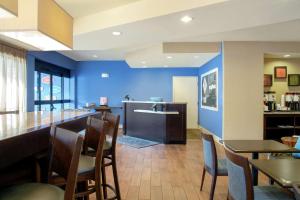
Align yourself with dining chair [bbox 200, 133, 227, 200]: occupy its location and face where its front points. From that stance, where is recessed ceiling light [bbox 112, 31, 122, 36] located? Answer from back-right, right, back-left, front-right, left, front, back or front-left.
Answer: left

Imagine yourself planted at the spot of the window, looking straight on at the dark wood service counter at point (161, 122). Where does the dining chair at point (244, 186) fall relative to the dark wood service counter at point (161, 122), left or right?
right

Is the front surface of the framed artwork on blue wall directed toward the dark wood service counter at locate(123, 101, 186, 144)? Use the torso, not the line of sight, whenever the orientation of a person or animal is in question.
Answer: yes

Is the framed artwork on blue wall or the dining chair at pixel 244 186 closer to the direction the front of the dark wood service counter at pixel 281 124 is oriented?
the dining chair

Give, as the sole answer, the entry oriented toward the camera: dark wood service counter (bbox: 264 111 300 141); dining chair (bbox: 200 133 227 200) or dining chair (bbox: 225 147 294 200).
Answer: the dark wood service counter

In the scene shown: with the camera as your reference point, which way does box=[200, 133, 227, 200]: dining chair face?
facing away from the viewer and to the right of the viewer

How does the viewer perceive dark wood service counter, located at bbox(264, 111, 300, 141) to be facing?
facing the viewer

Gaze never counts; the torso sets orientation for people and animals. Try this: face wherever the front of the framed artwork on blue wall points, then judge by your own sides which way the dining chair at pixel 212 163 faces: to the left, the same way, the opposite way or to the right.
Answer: the opposite way

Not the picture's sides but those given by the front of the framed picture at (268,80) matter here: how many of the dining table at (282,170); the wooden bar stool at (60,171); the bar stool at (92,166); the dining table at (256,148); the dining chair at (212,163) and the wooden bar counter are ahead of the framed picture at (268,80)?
6

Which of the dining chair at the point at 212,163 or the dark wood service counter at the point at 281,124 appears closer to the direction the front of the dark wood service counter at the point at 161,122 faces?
the dining chair

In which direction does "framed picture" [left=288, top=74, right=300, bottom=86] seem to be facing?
toward the camera

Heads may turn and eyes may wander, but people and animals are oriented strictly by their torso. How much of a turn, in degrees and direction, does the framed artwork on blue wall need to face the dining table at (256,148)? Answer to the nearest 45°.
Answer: approximately 45° to its left

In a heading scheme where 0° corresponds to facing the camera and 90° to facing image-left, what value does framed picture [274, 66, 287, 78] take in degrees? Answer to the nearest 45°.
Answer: approximately 0°

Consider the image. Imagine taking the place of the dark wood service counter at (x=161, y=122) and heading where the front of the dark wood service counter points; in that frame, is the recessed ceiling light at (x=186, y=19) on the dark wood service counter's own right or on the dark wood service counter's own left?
on the dark wood service counter's own left
